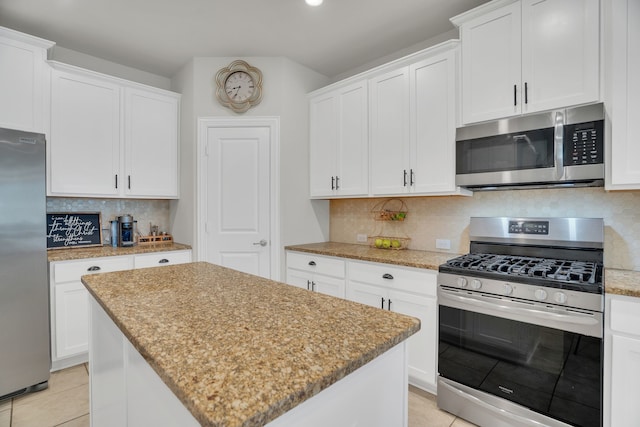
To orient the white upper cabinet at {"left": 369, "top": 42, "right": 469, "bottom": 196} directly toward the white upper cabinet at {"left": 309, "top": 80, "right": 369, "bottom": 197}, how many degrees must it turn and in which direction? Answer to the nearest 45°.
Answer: approximately 90° to its right

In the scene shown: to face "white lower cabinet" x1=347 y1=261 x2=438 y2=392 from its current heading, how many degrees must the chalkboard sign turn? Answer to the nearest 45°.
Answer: approximately 45° to its left

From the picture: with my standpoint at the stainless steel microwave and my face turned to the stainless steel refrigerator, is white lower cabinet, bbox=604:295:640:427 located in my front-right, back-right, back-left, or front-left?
back-left

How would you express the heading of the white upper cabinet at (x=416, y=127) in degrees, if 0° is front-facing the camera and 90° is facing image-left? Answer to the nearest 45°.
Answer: approximately 45°

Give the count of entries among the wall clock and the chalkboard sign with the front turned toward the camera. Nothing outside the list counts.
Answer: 2

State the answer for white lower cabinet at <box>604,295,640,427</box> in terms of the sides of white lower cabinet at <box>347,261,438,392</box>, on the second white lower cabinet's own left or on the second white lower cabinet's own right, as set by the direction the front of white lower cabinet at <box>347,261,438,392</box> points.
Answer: on the second white lower cabinet's own left

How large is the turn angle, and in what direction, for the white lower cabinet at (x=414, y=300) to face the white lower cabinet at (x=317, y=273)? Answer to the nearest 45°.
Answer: approximately 90° to its right

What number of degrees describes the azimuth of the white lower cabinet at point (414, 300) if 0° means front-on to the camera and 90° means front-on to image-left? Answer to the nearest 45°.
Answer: approximately 45°

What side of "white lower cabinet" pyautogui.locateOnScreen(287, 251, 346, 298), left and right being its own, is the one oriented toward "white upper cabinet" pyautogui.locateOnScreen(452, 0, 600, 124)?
left

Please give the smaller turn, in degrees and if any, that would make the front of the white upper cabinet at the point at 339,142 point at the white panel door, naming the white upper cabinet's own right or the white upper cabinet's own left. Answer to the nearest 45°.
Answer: approximately 45° to the white upper cabinet's own right

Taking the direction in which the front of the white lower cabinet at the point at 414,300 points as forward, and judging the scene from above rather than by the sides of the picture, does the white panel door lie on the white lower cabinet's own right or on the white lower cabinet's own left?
on the white lower cabinet's own right
